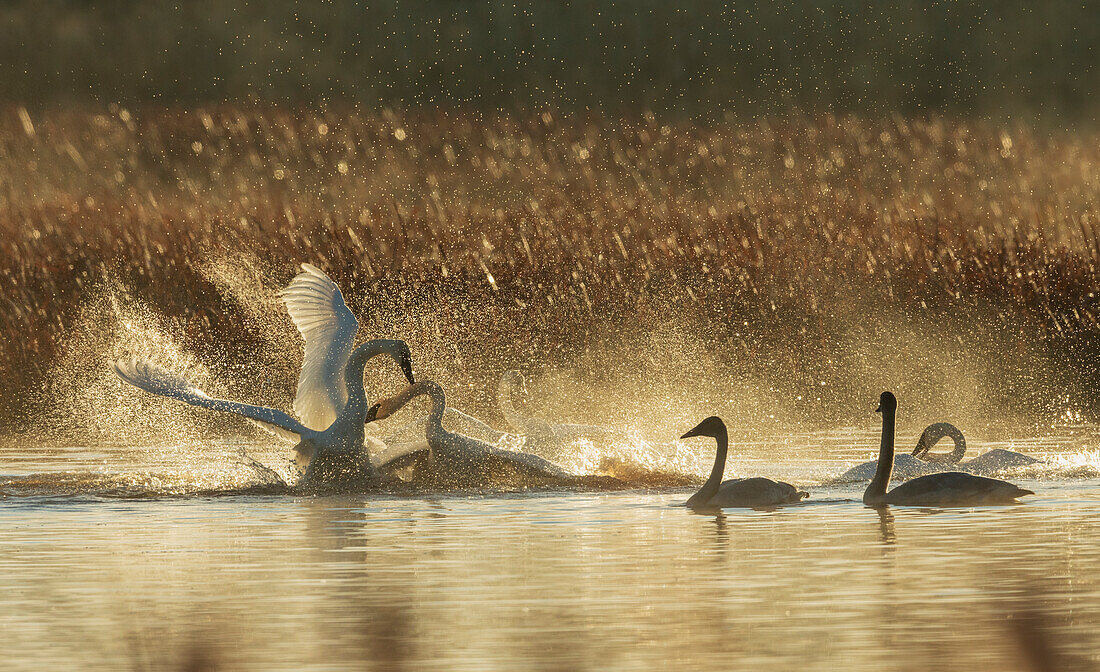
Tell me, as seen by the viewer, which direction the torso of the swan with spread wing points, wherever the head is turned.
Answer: to the viewer's right

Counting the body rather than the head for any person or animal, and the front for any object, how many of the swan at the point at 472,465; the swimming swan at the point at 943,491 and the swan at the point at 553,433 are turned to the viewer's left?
3

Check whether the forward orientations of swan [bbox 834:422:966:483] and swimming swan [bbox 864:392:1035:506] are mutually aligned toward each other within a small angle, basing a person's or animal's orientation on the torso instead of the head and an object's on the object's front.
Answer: no

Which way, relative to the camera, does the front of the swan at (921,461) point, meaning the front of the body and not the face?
to the viewer's right

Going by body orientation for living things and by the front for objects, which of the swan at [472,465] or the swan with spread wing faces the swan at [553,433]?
the swan with spread wing

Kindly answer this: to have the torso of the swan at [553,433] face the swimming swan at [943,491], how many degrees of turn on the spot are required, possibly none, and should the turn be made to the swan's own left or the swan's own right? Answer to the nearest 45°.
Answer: approximately 135° to the swan's own left

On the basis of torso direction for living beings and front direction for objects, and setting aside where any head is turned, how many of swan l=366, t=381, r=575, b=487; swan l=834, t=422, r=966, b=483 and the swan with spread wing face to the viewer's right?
2

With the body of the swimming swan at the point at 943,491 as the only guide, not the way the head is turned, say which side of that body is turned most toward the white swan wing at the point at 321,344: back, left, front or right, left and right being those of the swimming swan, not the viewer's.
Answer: front

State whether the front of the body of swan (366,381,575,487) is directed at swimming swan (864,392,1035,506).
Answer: no

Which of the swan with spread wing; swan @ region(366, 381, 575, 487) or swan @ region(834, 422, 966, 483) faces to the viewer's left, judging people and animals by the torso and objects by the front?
swan @ region(366, 381, 575, 487)

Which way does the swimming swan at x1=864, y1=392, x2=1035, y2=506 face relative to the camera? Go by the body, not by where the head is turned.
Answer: to the viewer's left

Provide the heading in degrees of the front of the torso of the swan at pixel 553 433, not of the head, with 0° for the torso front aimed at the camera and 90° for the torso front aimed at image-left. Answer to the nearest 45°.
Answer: approximately 90°

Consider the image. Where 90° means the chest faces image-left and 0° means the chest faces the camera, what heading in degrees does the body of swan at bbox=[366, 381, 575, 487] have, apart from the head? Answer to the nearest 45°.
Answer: approximately 90°
